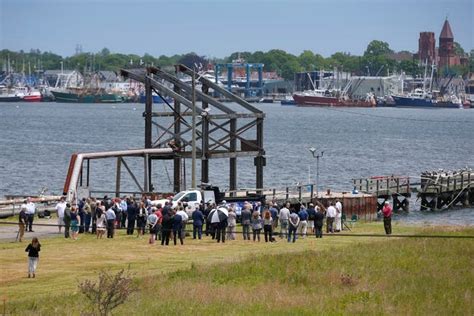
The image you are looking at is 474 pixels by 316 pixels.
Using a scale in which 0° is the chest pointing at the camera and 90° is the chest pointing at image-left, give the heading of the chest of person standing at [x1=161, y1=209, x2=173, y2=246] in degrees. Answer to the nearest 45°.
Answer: approximately 180°

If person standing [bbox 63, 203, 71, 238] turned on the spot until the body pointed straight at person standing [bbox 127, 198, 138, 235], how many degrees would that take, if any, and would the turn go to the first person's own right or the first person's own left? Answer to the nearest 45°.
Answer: approximately 45° to the first person's own right

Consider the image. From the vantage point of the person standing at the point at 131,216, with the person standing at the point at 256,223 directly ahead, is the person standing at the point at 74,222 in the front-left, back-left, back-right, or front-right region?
back-right

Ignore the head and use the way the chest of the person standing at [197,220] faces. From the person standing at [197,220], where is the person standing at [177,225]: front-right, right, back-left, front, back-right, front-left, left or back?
back-left

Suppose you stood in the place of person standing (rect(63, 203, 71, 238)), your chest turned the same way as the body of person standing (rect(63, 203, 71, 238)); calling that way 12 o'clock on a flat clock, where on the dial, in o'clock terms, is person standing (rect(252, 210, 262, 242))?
person standing (rect(252, 210, 262, 242)) is roughly at 2 o'clock from person standing (rect(63, 203, 71, 238)).

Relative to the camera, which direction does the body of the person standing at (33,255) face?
away from the camera

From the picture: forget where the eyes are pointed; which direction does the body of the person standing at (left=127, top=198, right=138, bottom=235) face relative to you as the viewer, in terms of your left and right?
facing away from the viewer

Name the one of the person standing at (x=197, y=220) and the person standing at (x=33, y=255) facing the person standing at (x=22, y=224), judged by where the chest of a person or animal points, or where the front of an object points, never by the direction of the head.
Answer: the person standing at (x=33, y=255)

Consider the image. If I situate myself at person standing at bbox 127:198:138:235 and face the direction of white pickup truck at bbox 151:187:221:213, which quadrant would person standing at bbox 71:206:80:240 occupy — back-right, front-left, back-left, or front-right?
back-left

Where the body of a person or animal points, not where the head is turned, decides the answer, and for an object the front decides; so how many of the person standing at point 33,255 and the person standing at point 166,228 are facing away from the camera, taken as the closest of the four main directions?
2

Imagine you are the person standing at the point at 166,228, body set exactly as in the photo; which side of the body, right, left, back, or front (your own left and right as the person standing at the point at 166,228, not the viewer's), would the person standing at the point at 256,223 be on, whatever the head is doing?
right

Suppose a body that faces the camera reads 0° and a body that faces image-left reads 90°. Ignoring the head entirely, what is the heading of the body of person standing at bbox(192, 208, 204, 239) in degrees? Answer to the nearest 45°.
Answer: approximately 180°

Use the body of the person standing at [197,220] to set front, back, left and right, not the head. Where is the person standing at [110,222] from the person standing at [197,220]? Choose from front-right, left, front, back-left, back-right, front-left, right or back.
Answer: left
